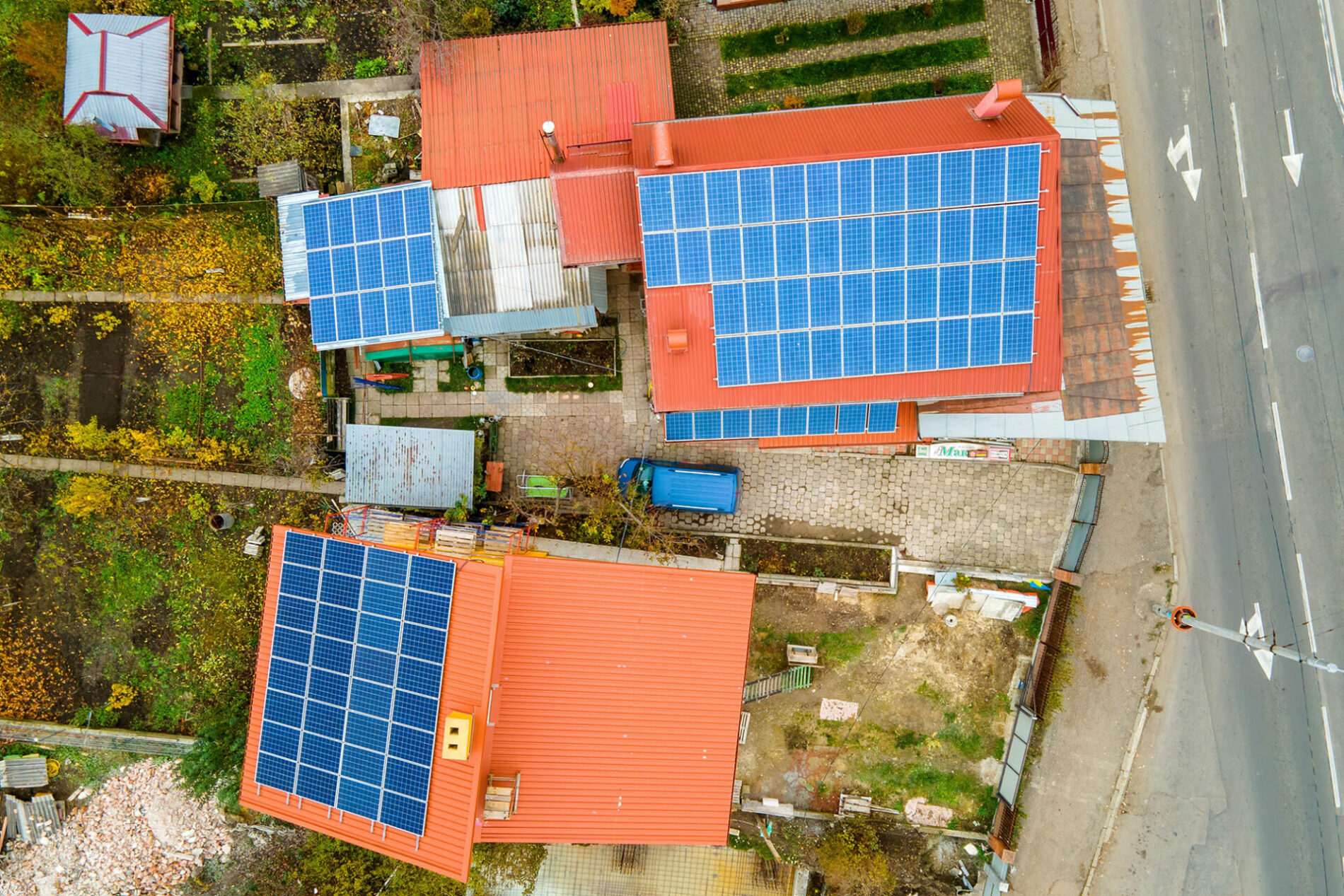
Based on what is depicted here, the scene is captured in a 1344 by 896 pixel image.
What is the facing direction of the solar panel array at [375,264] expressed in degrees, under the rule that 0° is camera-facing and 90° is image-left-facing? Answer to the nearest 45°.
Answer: approximately 0°

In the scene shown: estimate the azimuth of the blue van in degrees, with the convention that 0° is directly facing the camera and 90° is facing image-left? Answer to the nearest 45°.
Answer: approximately 90°
